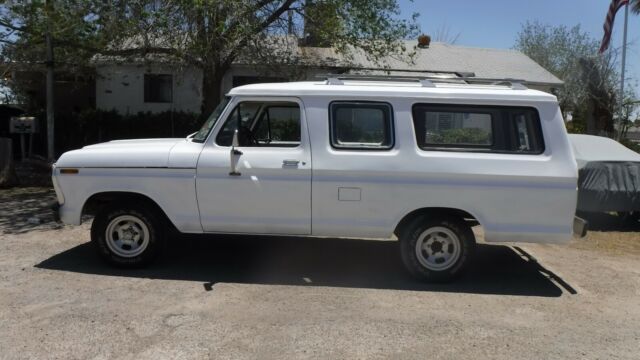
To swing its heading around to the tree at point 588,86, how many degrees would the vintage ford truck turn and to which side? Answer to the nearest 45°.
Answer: approximately 135° to its right

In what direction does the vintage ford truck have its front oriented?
to the viewer's left

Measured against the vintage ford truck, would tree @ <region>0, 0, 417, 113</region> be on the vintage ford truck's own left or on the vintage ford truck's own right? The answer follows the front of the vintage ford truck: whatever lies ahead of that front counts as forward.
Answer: on the vintage ford truck's own right

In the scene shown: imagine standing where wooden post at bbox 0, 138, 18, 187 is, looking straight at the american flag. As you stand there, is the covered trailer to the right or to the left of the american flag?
right

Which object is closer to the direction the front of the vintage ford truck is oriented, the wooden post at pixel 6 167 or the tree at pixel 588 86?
the wooden post

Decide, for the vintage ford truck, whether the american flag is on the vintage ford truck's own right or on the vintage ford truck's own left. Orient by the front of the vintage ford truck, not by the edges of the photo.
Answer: on the vintage ford truck's own right

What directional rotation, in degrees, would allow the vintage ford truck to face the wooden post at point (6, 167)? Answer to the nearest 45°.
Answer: approximately 45° to its right

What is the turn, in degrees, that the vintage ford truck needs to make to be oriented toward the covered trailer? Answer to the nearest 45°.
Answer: approximately 135° to its right
